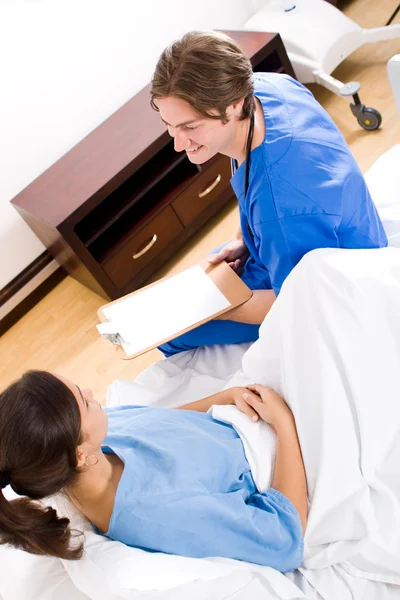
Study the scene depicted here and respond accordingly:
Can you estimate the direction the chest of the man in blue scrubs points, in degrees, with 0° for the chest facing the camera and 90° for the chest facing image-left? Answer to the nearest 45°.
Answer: approximately 90°

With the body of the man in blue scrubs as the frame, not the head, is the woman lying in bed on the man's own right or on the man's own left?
on the man's own left

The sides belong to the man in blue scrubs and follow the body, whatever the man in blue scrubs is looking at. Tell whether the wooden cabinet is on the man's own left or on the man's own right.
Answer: on the man's own right
